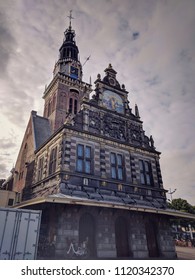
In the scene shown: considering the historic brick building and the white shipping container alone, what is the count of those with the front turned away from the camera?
0

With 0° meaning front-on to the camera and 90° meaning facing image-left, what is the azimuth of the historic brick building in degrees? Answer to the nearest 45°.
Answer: approximately 315°

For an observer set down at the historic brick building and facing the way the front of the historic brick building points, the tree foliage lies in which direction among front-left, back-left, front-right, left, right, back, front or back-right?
left
